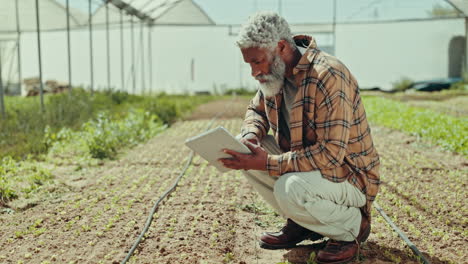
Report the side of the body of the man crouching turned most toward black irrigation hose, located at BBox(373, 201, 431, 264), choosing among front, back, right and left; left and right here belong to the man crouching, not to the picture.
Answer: back

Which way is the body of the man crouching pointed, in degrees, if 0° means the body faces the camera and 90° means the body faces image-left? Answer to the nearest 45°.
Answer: approximately 45°

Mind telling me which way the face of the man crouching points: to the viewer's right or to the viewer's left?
to the viewer's left
